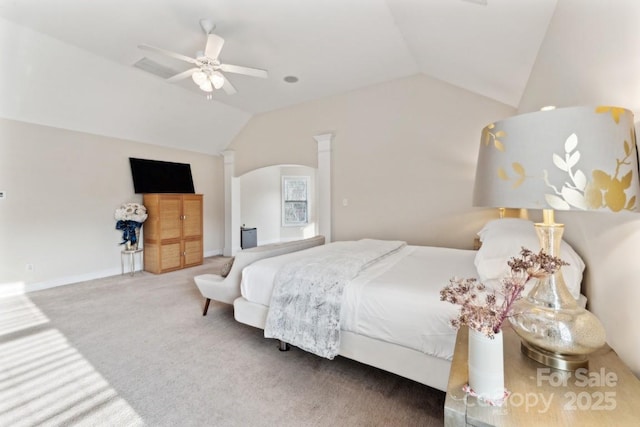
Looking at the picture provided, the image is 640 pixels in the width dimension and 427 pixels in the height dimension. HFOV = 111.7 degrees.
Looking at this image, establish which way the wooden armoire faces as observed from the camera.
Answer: facing the viewer and to the right of the viewer

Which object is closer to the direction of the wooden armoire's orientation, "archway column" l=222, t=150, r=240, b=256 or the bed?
the bed

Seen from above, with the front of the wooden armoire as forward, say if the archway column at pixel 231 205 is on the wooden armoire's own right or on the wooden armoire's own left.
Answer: on the wooden armoire's own left

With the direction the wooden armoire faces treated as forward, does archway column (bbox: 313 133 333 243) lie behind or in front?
in front

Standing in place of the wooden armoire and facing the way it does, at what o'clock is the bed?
The bed is roughly at 1 o'clock from the wooden armoire.

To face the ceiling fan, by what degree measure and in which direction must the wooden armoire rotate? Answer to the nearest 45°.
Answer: approximately 45° to its right

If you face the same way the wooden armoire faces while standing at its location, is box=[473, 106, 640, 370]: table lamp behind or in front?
in front

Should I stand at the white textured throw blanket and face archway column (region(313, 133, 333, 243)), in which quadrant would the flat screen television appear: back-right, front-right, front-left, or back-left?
front-left

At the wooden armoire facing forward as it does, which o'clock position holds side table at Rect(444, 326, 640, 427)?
The side table is roughly at 1 o'clock from the wooden armoire.

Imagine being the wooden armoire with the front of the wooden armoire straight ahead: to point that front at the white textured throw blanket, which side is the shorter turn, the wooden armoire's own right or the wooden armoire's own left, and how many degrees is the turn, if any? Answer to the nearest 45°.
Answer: approximately 45° to the wooden armoire's own right
